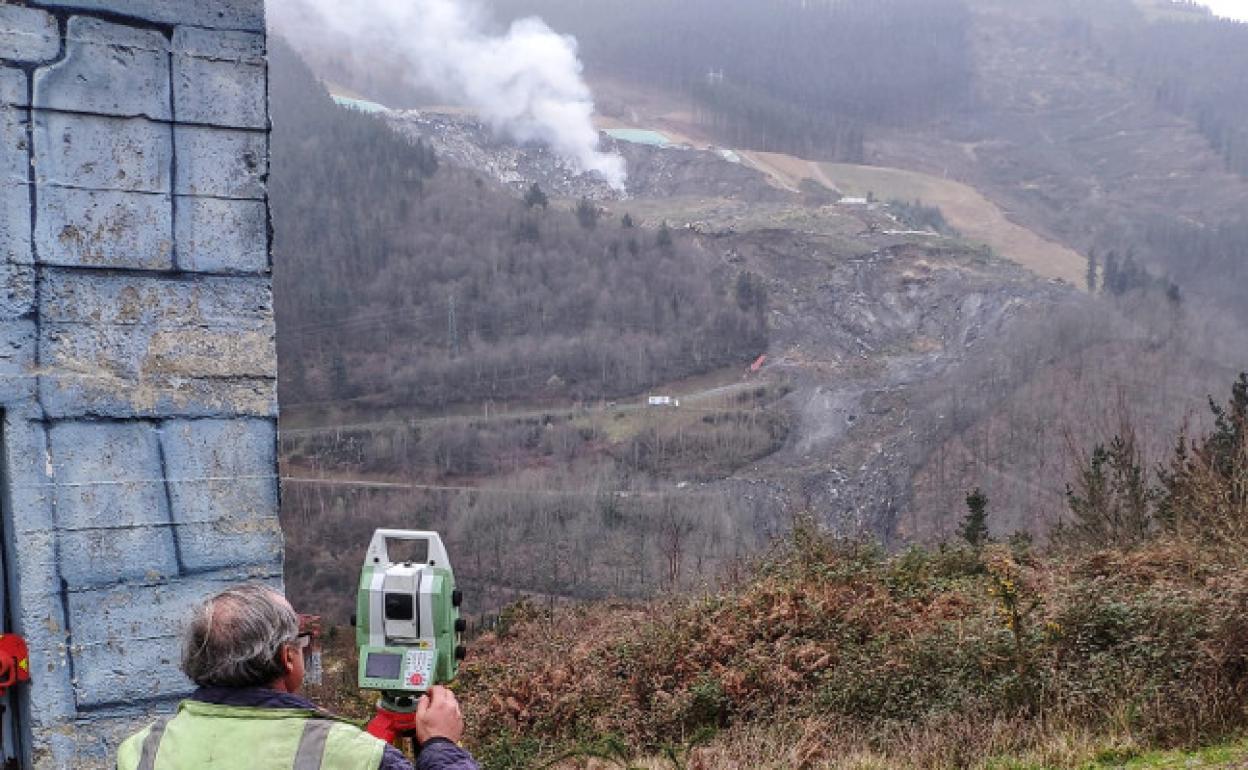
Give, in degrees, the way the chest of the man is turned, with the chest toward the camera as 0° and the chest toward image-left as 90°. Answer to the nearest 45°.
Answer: approximately 225°

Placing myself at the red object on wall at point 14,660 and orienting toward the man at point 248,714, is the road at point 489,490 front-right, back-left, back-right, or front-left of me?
back-left

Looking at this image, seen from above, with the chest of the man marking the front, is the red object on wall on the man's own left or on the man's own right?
on the man's own left

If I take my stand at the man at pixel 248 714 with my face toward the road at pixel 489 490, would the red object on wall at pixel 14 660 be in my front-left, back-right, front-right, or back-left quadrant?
front-left

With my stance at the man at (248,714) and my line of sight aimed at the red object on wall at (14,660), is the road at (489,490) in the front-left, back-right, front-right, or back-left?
front-right

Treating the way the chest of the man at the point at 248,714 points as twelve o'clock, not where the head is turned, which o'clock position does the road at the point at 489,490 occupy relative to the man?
The road is roughly at 11 o'clock from the man.

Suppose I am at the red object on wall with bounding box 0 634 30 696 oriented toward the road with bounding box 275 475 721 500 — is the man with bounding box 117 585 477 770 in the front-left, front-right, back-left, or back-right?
back-right
